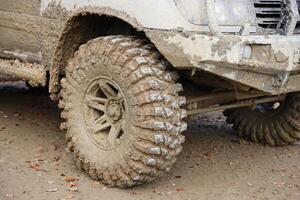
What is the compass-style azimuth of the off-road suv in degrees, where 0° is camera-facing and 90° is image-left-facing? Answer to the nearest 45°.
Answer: approximately 315°
